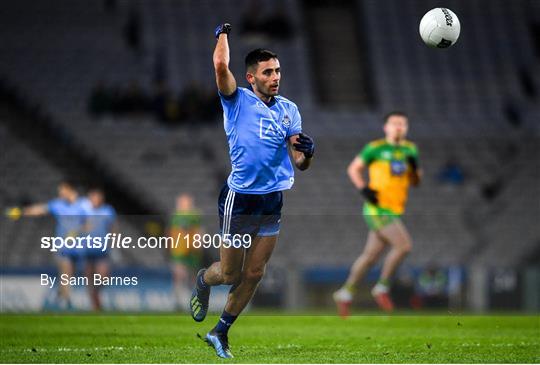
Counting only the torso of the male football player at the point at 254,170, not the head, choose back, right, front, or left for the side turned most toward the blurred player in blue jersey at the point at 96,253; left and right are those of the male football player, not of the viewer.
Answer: back

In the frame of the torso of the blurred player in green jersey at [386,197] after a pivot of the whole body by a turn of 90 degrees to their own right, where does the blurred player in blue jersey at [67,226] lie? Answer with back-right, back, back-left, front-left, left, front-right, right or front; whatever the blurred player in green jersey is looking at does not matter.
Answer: front-right

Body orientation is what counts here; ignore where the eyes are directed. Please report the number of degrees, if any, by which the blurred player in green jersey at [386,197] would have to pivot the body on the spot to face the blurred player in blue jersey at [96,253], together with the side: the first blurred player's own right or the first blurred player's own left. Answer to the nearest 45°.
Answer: approximately 135° to the first blurred player's own right

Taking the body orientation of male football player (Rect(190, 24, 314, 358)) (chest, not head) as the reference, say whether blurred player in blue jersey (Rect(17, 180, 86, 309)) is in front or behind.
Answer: behind

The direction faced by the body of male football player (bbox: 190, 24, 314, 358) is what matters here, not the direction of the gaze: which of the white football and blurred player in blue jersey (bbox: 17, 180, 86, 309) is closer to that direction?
the white football

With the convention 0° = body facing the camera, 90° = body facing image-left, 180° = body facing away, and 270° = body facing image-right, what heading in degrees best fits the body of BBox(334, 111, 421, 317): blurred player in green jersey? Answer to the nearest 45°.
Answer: approximately 315°
